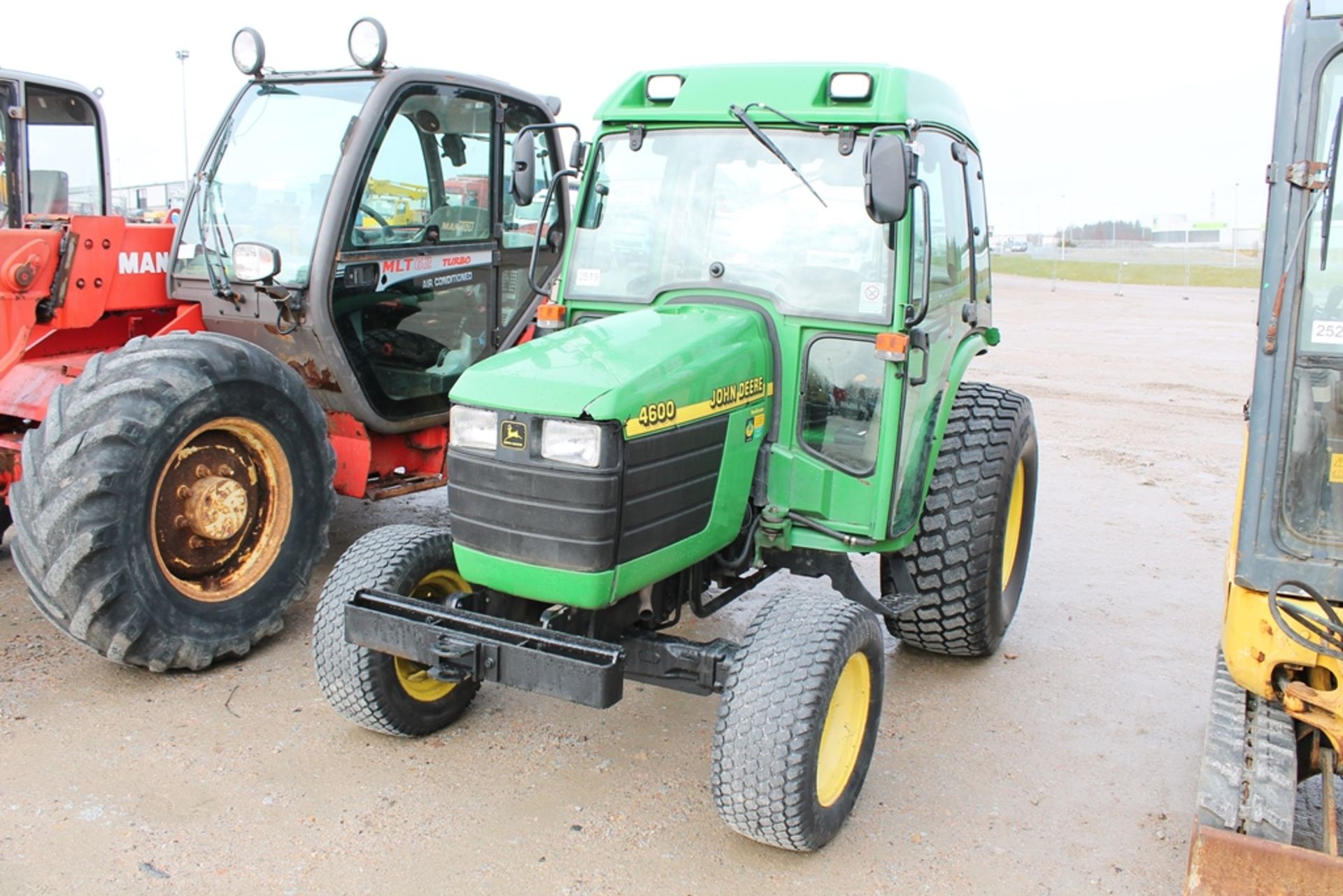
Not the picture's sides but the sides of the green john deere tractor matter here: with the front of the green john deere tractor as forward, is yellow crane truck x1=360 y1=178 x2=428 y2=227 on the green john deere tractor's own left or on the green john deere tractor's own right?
on the green john deere tractor's own right

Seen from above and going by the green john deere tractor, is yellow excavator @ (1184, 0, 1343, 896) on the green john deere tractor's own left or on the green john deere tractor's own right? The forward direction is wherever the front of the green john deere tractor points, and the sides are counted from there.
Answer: on the green john deere tractor's own left

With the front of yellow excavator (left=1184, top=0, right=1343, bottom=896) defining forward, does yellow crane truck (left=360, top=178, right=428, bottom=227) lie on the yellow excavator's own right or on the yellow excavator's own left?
on the yellow excavator's own right

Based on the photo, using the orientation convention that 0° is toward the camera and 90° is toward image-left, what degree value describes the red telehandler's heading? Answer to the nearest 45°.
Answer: approximately 45°

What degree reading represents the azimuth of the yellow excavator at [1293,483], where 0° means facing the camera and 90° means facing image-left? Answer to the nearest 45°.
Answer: approximately 0°

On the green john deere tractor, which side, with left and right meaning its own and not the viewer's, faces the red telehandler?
right
